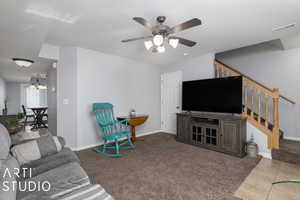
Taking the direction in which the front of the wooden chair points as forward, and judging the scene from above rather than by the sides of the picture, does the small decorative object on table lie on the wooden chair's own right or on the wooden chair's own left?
on the wooden chair's own left

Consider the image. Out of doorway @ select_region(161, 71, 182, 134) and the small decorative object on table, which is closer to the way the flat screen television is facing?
the small decorative object on table

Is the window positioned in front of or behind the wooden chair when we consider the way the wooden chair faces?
behind

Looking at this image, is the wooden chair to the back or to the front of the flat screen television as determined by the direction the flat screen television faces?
to the front

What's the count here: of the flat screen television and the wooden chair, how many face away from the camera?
0

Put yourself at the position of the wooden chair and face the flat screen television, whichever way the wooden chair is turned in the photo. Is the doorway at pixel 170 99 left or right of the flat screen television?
left

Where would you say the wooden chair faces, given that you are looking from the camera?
facing the viewer and to the right of the viewer

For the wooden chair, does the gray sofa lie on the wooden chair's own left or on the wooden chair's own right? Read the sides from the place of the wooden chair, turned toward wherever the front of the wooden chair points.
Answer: on the wooden chair's own right
